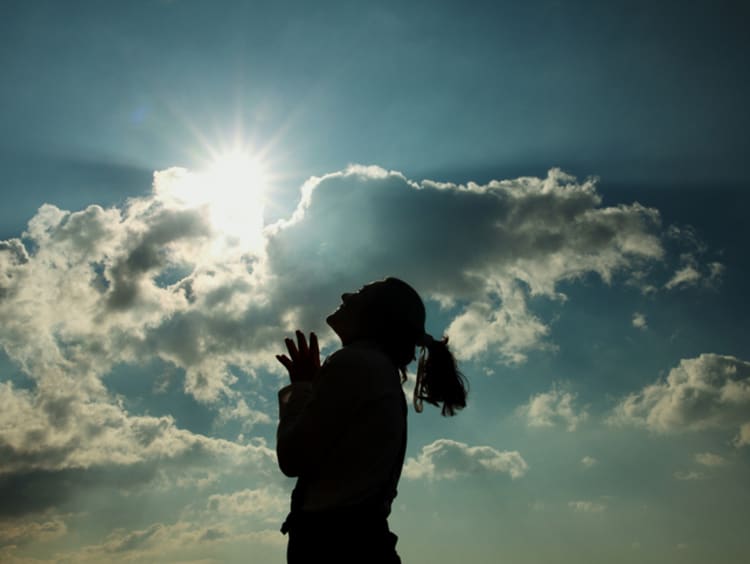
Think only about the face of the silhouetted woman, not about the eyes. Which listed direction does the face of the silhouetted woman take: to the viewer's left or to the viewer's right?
to the viewer's left

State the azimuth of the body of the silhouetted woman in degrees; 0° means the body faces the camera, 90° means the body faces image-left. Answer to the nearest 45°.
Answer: approximately 90°
